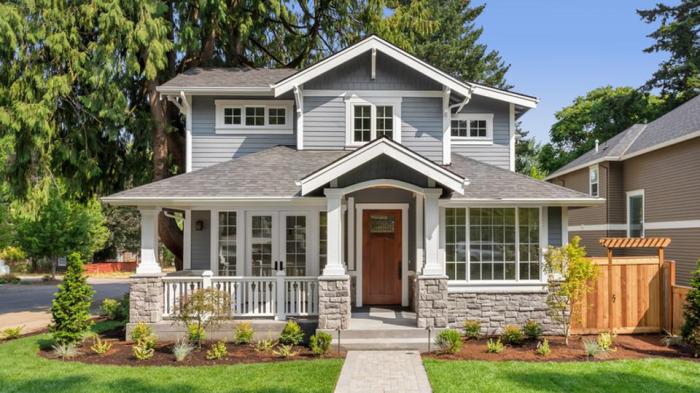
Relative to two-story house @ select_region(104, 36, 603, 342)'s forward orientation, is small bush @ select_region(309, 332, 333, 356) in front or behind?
in front

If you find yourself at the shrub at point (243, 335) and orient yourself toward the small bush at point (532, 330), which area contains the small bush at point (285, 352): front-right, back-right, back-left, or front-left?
front-right

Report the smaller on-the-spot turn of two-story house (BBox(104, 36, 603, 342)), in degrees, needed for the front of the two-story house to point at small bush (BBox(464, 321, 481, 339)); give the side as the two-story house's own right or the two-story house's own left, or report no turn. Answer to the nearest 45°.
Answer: approximately 45° to the two-story house's own left

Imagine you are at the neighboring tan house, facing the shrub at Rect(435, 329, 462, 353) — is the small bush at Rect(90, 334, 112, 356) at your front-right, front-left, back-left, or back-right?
front-right

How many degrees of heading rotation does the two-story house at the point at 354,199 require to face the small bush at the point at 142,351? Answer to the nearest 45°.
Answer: approximately 45° to its right

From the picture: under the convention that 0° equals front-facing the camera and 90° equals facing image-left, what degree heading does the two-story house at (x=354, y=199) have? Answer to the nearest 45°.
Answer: approximately 0°

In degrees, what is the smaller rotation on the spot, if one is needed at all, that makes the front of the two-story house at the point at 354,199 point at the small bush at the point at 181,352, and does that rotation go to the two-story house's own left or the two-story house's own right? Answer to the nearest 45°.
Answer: approximately 45° to the two-story house's own right
